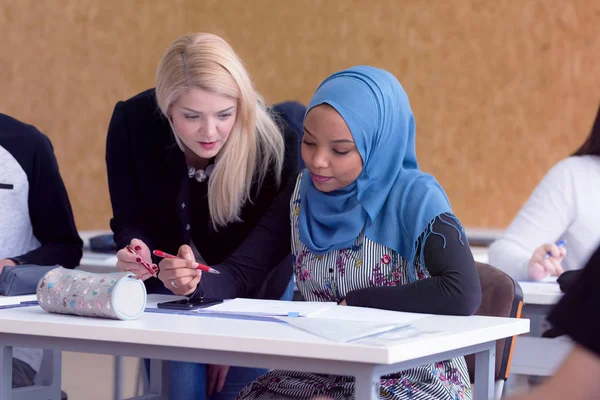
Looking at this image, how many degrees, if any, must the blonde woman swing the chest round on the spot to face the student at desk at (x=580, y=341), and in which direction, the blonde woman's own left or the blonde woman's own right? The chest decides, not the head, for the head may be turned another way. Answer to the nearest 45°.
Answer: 0° — they already face them

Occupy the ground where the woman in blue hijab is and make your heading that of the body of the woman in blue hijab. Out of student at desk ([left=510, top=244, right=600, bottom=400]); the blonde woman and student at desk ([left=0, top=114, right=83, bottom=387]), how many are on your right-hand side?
2

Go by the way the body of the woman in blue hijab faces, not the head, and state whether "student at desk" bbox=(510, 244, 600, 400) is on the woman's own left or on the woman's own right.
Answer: on the woman's own left

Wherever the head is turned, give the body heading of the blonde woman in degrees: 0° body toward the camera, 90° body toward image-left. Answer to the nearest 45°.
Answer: approximately 0°

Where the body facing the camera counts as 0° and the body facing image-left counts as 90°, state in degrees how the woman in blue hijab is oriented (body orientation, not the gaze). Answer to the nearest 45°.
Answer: approximately 45°

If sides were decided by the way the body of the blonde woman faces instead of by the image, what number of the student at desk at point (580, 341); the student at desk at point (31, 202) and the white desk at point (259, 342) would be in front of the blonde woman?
2

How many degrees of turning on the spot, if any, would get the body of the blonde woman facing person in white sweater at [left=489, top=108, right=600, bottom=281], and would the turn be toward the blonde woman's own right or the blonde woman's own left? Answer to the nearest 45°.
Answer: approximately 90° to the blonde woman's own left

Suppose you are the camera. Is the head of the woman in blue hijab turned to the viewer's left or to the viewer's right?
to the viewer's left

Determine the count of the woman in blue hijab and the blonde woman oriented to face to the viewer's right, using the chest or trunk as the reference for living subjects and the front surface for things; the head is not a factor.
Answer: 0
